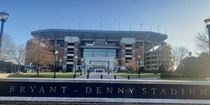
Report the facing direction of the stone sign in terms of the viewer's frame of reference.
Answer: facing the viewer
